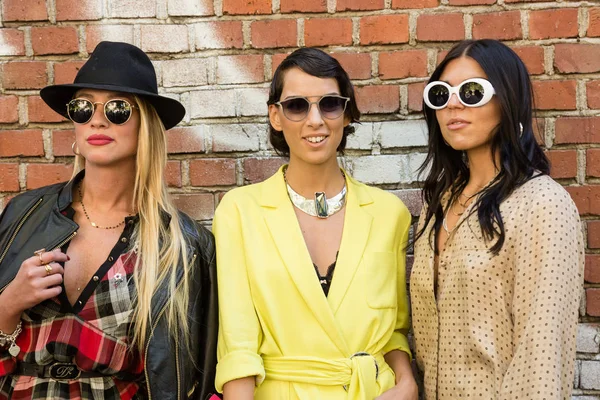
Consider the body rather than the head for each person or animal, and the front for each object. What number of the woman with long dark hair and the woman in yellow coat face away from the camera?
0

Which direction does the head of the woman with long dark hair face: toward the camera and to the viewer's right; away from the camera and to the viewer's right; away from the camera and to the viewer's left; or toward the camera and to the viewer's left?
toward the camera and to the viewer's left

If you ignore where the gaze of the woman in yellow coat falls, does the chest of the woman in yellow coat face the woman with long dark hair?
no

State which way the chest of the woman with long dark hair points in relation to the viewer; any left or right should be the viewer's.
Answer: facing the viewer and to the left of the viewer

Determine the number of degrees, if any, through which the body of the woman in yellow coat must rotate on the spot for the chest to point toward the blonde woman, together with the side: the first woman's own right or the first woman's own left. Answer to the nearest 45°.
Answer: approximately 90° to the first woman's own right

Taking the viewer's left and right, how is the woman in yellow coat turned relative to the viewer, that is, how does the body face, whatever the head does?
facing the viewer

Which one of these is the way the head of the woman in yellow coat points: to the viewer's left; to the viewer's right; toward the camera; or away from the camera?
toward the camera
